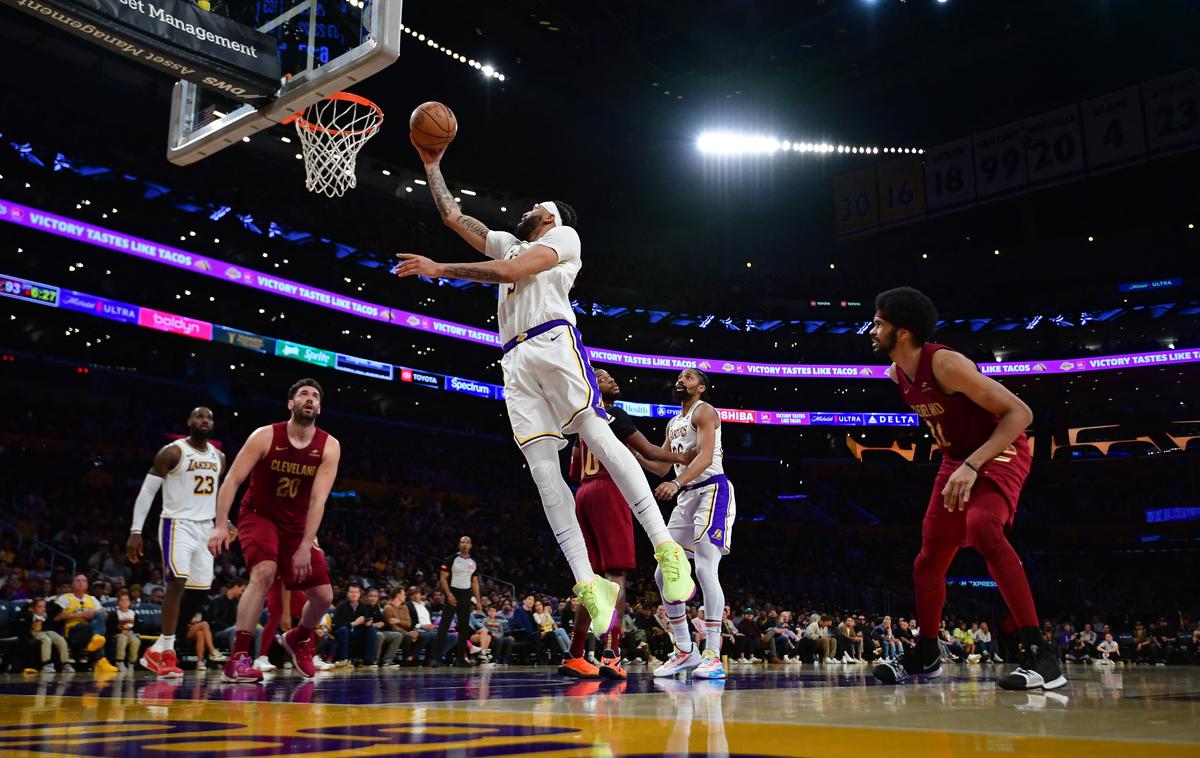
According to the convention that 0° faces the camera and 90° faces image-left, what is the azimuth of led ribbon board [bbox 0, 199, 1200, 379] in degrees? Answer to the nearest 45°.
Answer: approximately 0°

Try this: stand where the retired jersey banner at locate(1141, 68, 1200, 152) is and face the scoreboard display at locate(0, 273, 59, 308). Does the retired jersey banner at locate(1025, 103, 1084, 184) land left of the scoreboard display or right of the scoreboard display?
right

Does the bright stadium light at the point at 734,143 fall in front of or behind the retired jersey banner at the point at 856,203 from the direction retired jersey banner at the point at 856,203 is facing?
in front

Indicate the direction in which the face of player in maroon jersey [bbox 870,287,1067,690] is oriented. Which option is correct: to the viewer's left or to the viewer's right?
to the viewer's left

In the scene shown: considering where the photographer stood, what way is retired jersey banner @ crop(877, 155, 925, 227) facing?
facing the viewer and to the left of the viewer

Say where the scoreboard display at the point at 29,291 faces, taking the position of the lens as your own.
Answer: facing the viewer and to the right of the viewer

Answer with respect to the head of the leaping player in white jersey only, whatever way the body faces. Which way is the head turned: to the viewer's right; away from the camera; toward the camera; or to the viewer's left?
to the viewer's left

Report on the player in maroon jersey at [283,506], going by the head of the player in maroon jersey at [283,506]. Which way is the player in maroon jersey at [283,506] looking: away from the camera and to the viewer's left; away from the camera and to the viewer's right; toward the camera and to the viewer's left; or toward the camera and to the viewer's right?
toward the camera and to the viewer's right

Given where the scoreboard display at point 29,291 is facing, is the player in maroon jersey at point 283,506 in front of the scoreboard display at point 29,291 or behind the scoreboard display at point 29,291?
in front

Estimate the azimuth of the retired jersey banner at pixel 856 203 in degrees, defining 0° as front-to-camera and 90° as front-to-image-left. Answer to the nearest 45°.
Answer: approximately 45°

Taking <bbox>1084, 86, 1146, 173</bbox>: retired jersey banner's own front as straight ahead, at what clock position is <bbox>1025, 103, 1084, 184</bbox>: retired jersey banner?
<bbox>1025, 103, 1084, 184</bbox>: retired jersey banner is roughly at 2 o'clock from <bbox>1084, 86, 1146, 173</bbox>: retired jersey banner.
